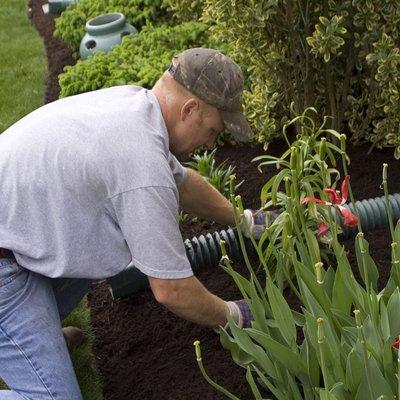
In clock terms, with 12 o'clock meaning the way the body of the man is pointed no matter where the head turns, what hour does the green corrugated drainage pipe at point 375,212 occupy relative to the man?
The green corrugated drainage pipe is roughly at 11 o'clock from the man.

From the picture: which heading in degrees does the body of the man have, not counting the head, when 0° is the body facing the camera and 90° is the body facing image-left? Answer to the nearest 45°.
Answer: approximately 270°

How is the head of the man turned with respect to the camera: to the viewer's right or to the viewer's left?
to the viewer's right
